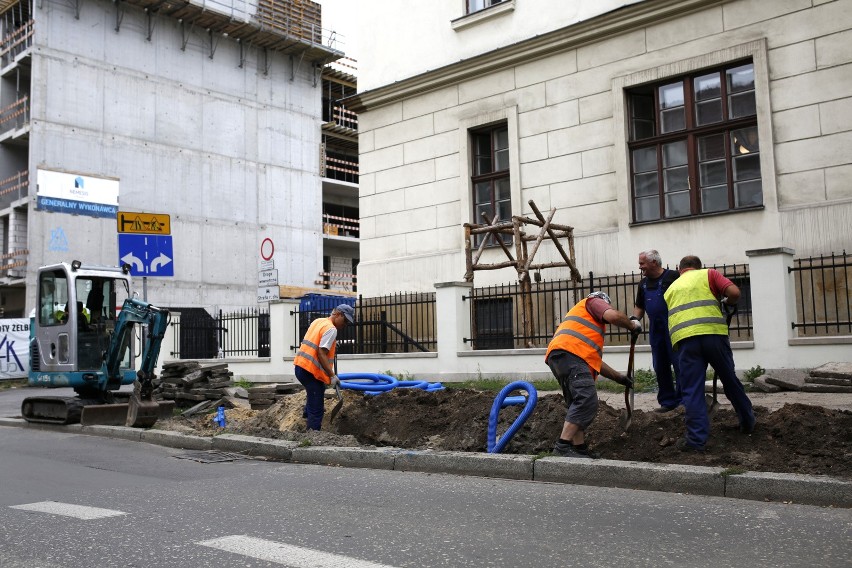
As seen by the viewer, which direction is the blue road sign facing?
toward the camera

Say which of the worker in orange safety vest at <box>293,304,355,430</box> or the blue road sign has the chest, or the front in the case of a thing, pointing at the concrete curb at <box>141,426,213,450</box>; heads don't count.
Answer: the blue road sign

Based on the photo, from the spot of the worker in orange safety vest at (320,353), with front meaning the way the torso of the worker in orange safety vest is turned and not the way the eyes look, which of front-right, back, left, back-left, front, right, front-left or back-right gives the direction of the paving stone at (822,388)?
front

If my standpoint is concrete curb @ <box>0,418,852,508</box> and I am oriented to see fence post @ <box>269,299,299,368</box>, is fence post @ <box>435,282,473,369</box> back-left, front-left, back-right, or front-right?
front-right

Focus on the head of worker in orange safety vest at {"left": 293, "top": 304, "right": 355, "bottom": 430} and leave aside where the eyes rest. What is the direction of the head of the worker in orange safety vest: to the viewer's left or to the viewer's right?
to the viewer's right

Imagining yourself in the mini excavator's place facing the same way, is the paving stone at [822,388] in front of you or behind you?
in front

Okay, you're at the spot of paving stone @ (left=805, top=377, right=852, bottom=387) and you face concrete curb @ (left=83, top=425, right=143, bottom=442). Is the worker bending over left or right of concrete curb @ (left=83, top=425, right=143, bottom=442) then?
left

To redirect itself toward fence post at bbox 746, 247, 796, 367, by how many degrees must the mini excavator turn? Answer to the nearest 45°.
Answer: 0° — it already faces it

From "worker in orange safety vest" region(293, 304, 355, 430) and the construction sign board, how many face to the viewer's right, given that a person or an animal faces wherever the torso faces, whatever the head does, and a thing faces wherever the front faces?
1

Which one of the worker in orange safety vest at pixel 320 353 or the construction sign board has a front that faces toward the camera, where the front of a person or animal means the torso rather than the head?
the construction sign board

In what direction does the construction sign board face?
toward the camera

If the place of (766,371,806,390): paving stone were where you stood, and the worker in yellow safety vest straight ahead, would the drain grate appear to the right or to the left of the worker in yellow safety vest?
right

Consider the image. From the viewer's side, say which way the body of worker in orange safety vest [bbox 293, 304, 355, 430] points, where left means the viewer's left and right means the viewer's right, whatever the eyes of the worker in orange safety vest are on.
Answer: facing to the right of the viewer
